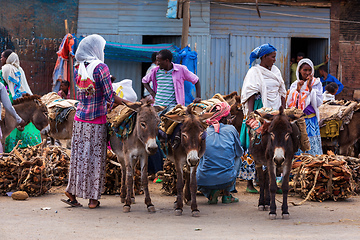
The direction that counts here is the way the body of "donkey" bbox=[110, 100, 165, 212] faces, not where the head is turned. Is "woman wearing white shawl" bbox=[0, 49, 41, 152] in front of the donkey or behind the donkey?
behind

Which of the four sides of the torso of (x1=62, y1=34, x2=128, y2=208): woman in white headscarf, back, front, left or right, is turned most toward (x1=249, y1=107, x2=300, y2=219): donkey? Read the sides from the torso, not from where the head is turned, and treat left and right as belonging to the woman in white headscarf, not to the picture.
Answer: right

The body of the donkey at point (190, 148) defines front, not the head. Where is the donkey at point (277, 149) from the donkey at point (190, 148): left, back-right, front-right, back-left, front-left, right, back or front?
left

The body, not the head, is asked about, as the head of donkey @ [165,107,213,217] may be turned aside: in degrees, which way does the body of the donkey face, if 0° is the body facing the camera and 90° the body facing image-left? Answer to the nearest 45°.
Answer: approximately 0°

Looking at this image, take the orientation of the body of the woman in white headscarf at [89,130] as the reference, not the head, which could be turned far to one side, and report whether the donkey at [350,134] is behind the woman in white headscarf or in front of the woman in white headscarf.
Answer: in front

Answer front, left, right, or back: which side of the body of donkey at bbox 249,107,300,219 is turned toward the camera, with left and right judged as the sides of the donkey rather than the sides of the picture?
front

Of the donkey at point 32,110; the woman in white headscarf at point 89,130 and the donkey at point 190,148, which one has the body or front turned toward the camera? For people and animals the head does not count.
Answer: the donkey at point 190,148

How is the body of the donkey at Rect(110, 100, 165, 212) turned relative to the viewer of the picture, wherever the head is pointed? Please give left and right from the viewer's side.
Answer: facing the viewer and to the right of the viewer

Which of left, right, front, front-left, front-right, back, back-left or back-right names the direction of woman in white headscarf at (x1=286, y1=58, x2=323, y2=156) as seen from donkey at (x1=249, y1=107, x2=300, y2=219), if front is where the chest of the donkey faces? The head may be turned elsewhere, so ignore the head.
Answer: back
